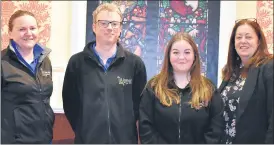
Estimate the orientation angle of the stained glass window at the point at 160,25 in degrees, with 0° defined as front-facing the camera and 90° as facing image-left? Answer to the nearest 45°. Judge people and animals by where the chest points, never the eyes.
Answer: approximately 0°
